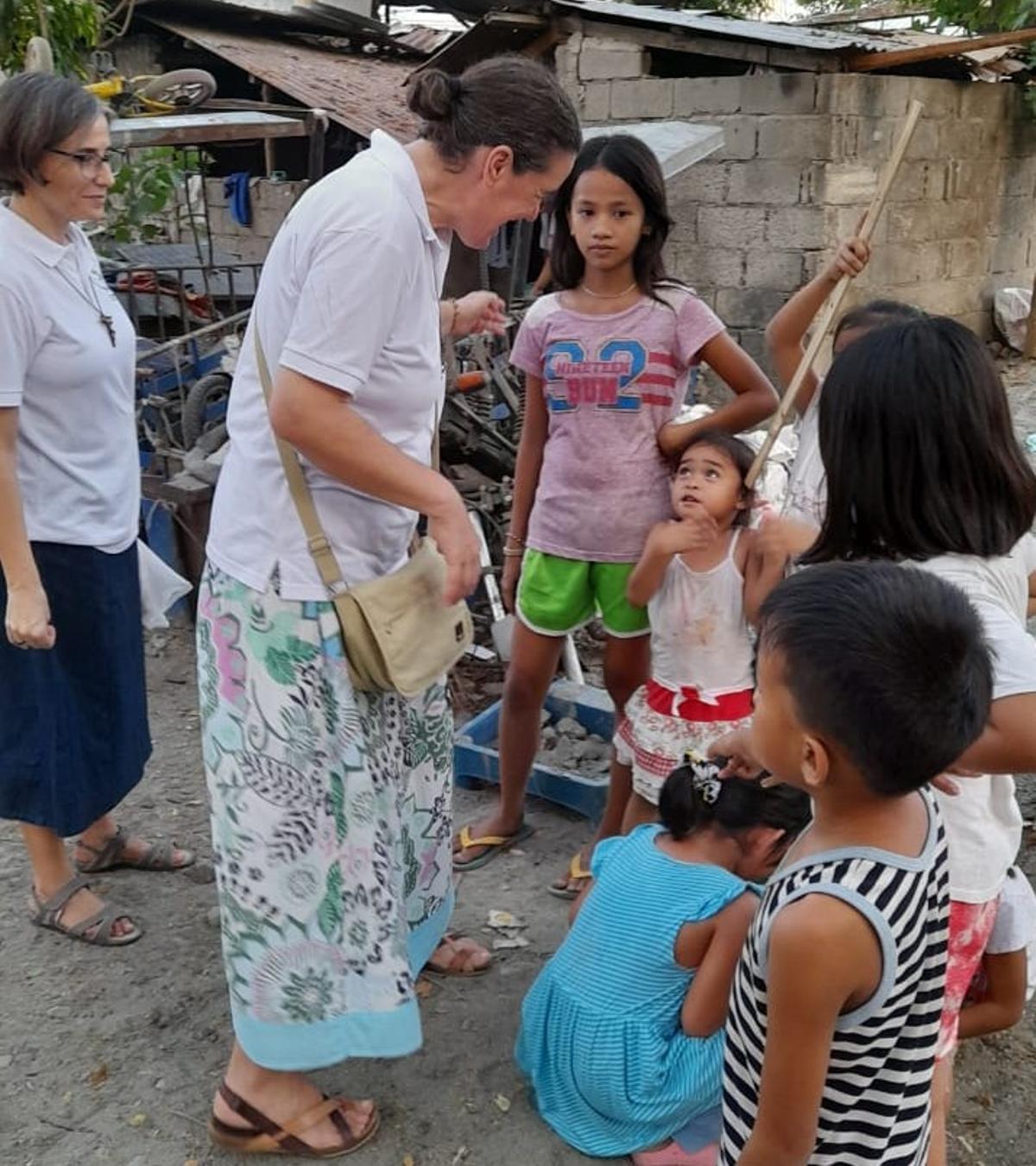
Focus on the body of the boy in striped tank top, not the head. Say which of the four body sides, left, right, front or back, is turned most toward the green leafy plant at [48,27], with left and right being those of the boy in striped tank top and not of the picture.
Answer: front

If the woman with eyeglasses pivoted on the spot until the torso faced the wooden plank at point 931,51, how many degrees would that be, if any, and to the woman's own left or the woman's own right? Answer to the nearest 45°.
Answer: approximately 90° to the woman's own left

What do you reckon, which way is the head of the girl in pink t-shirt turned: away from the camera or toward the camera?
toward the camera

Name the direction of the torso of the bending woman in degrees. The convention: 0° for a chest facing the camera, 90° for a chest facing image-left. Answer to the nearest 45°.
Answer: approximately 270°

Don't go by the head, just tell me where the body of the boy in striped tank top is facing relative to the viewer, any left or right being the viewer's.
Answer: facing away from the viewer and to the left of the viewer

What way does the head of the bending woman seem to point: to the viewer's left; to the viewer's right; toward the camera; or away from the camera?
to the viewer's right

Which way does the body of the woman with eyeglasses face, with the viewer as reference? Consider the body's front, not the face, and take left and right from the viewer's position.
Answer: facing the viewer and to the right of the viewer

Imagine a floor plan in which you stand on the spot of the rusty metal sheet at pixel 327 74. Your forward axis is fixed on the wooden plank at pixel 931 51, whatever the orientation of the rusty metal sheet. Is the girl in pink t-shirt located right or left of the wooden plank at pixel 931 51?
right

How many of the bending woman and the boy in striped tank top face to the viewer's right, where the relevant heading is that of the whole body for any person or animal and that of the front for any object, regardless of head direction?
1

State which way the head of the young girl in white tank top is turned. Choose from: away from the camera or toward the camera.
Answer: toward the camera

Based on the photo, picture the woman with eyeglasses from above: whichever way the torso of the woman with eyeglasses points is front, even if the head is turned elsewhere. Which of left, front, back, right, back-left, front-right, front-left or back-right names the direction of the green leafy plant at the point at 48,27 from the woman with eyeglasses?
back-left

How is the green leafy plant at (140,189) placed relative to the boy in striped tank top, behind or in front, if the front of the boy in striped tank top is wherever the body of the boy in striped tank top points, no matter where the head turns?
in front

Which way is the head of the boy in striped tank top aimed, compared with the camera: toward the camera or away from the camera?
away from the camera

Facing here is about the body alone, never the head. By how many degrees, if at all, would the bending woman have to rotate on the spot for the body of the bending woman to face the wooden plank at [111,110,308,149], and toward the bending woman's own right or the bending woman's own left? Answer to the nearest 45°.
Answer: approximately 90° to the bending woman's own left
